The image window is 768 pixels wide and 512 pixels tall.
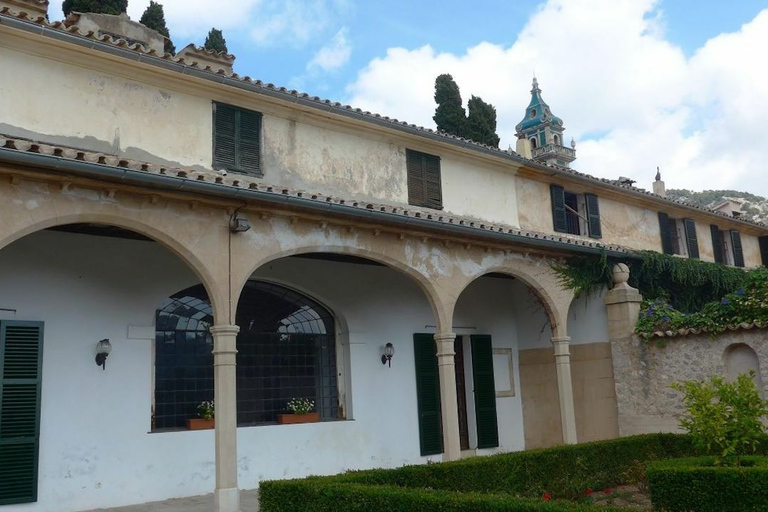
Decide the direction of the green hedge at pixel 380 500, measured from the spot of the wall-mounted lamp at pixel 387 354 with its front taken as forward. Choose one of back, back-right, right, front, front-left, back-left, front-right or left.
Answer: front-right

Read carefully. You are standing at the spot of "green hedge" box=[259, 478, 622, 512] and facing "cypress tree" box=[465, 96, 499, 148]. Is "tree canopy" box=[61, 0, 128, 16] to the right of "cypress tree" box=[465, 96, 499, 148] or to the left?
left

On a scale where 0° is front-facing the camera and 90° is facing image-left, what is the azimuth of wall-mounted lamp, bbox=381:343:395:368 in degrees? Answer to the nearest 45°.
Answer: approximately 315°

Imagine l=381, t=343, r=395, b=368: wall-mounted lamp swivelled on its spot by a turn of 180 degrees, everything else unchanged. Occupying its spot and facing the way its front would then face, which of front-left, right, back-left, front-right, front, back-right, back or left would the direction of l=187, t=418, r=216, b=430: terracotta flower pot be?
left

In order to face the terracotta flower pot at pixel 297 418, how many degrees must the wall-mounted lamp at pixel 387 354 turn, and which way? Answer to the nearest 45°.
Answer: approximately 90° to its right

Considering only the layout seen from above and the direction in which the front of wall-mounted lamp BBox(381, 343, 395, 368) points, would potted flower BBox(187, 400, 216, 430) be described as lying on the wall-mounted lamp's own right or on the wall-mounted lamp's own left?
on the wall-mounted lamp's own right

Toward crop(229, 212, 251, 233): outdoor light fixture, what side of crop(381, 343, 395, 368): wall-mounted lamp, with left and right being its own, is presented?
right

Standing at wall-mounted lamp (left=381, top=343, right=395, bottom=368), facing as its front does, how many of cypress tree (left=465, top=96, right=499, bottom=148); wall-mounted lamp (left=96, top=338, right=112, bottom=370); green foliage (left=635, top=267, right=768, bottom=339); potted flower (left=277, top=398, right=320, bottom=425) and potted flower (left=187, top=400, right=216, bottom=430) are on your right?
3

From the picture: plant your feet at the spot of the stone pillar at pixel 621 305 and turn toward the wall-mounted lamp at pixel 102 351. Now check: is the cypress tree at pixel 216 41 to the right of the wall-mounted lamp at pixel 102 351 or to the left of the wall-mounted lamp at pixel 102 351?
right

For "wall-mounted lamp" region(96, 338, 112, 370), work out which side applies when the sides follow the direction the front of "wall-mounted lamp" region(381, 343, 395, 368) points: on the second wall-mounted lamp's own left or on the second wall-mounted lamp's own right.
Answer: on the second wall-mounted lamp's own right

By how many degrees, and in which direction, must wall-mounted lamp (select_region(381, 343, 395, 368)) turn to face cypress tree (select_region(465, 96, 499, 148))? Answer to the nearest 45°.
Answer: approximately 135° to its left

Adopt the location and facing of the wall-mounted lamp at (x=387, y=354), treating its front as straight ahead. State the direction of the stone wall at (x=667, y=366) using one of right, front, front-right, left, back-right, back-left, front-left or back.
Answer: front-left

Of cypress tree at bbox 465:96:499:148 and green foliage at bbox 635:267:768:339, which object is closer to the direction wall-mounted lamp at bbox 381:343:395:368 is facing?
the green foliage
